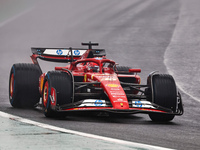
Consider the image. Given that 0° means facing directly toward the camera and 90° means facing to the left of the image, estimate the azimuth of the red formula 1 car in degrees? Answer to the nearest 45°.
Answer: approximately 0°
